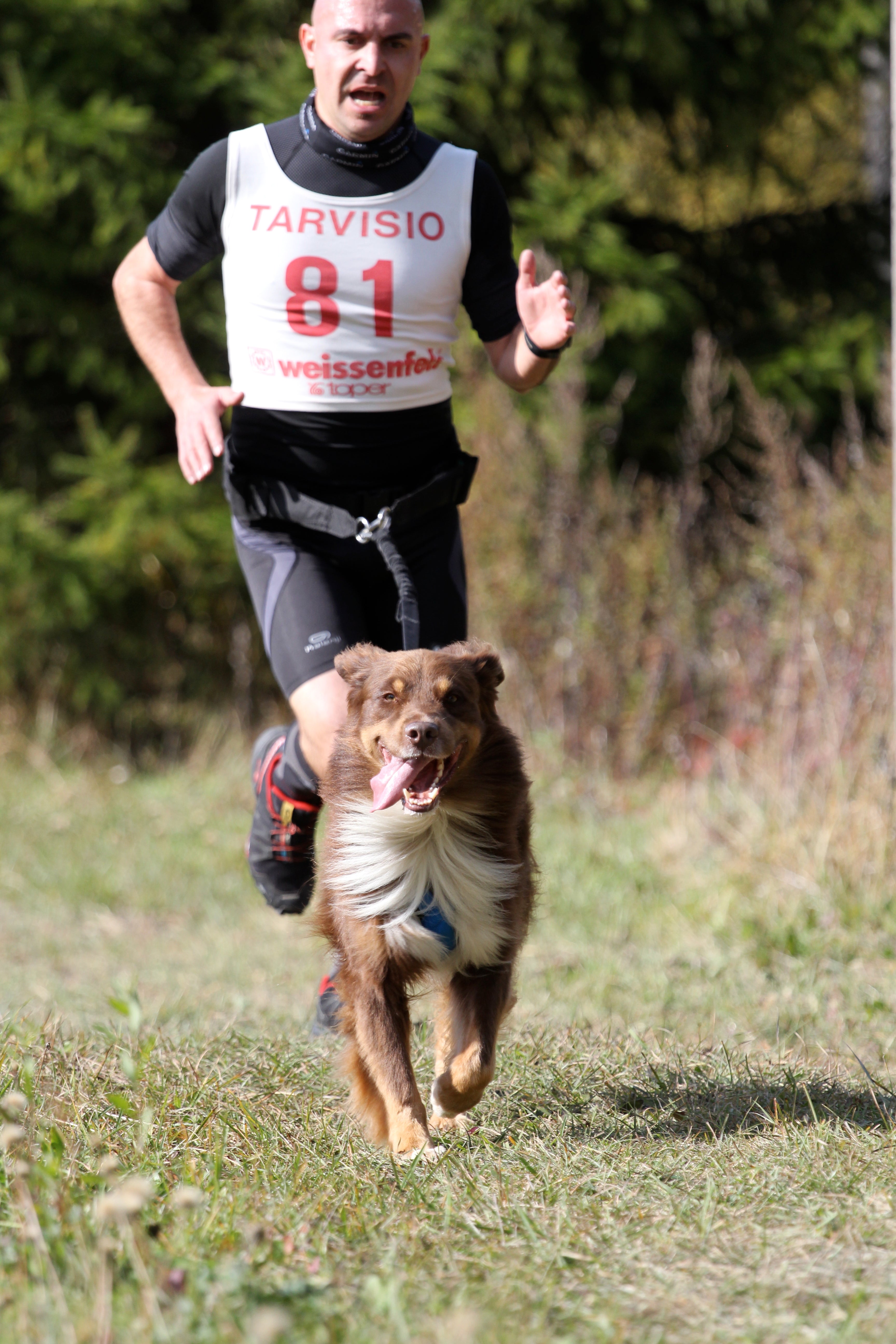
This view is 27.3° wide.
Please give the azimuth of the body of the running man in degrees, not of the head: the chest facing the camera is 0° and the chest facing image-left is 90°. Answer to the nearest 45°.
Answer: approximately 0°

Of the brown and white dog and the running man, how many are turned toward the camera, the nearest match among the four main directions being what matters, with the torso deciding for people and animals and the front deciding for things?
2

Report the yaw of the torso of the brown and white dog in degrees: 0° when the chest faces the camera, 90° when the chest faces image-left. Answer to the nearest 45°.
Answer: approximately 0°
